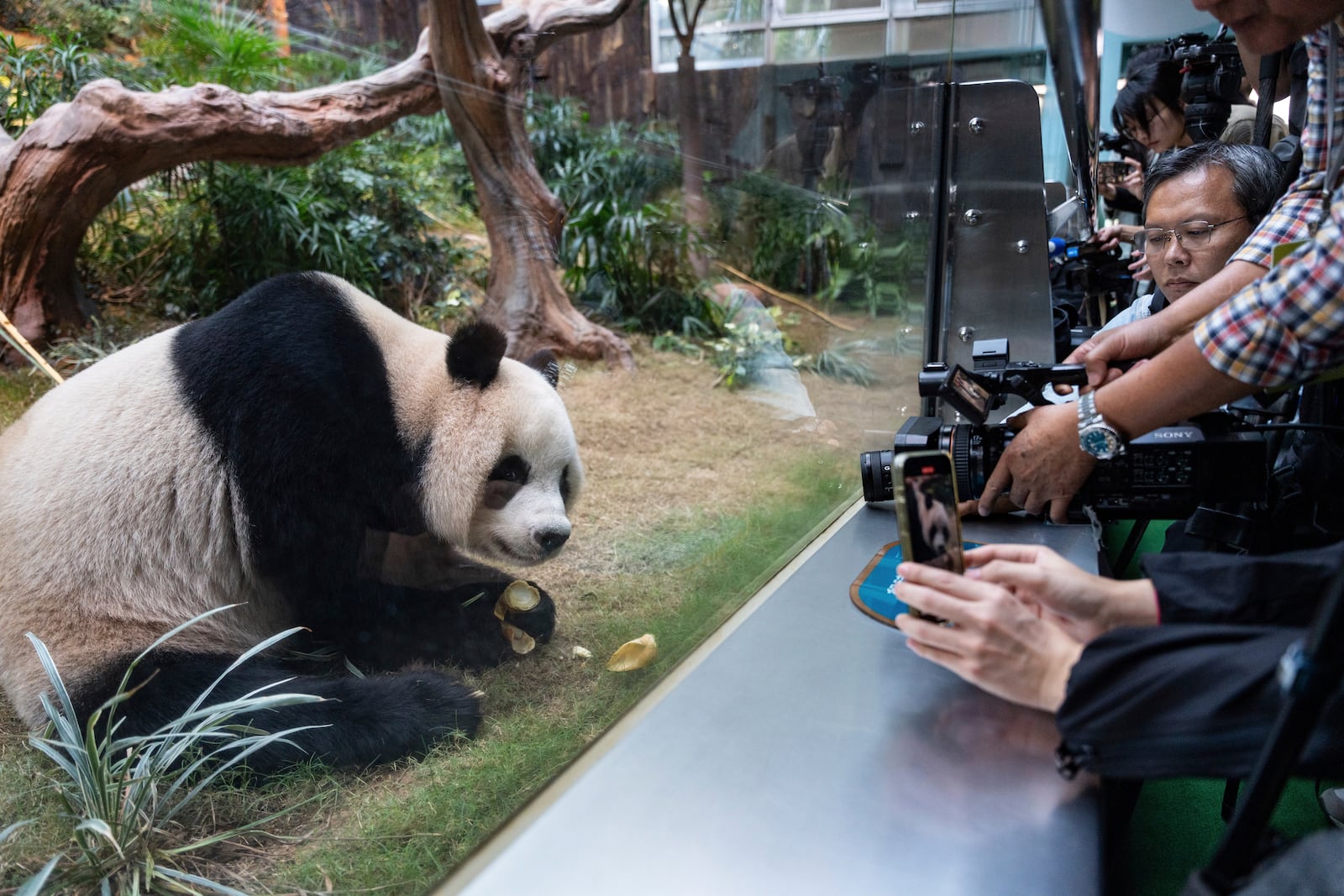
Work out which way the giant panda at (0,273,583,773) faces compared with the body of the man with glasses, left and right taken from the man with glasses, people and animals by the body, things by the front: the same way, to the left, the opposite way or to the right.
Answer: the opposite way

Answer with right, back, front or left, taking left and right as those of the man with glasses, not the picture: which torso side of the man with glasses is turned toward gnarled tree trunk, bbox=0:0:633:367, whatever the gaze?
front

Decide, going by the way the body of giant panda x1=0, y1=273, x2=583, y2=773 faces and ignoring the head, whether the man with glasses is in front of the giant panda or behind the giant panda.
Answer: in front

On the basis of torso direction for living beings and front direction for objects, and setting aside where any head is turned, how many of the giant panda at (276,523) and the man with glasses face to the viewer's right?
1

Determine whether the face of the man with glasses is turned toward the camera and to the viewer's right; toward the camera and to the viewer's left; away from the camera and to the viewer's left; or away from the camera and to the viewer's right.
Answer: toward the camera and to the viewer's left

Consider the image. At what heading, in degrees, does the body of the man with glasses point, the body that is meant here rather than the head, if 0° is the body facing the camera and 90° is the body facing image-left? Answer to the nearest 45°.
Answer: approximately 45°

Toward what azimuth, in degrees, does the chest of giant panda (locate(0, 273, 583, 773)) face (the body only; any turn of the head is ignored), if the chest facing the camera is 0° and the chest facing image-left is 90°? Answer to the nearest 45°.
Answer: approximately 270°
